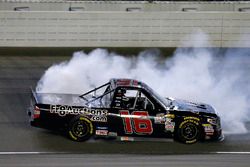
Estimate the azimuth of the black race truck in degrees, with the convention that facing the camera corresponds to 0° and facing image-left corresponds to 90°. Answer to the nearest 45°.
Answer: approximately 270°
